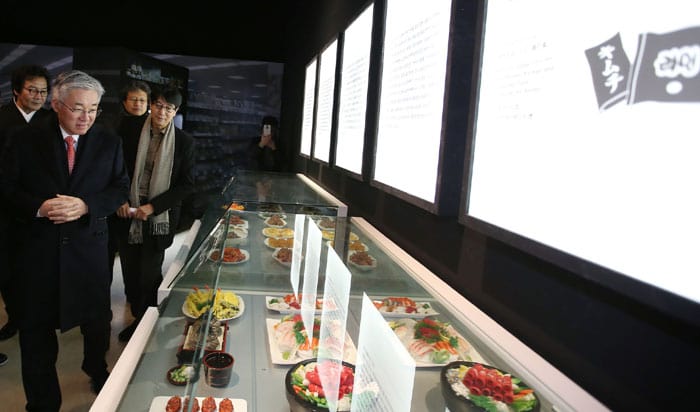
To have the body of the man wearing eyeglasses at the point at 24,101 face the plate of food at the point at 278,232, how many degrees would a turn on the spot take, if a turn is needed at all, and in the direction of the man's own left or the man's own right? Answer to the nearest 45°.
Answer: approximately 45° to the man's own left

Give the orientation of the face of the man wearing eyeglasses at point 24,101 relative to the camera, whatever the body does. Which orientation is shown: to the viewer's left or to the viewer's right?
to the viewer's right

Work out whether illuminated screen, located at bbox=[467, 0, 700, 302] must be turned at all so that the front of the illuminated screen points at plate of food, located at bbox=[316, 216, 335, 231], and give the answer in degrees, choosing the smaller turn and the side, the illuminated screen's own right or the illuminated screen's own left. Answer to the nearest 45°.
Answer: approximately 90° to the illuminated screen's own right

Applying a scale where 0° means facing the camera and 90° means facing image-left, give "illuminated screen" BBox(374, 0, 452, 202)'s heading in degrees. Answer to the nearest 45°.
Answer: approximately 45°

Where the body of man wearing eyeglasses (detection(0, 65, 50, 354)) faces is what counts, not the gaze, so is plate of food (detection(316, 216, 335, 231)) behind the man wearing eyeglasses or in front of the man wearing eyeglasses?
in front

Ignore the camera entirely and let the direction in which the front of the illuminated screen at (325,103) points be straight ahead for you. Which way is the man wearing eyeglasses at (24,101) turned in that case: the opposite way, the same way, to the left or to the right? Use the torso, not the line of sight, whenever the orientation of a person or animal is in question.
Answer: the opposite way

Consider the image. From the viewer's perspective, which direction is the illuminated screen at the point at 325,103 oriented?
to the viewer's left

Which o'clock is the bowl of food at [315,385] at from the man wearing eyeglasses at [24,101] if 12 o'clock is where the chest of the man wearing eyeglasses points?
The bowl of food is roughly at 1 o'clock from the man wearing eyeglasses.

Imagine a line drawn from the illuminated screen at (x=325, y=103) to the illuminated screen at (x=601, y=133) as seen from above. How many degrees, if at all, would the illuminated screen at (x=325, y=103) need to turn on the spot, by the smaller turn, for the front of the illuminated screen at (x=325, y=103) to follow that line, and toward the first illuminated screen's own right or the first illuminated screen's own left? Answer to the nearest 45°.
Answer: approximately 90° to the first illuminated screen's own left

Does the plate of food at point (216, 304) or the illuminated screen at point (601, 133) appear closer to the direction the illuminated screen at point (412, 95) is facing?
the plate of food

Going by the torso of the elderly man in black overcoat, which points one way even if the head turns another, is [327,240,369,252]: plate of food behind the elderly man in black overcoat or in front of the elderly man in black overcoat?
in front

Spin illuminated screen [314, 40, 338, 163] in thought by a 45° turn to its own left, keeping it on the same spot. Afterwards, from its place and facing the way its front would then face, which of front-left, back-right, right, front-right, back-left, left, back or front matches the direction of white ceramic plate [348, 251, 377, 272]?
front-left

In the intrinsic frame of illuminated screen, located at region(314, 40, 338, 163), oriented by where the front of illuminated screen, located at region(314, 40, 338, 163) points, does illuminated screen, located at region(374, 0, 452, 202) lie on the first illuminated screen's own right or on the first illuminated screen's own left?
on the first illuminated screen's own left

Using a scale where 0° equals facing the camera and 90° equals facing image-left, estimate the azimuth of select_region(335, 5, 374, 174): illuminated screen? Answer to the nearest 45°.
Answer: approximately 45°

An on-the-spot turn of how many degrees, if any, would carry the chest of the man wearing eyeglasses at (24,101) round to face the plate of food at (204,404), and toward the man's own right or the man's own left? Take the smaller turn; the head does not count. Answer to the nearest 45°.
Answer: approximately 45° to the man's own right
